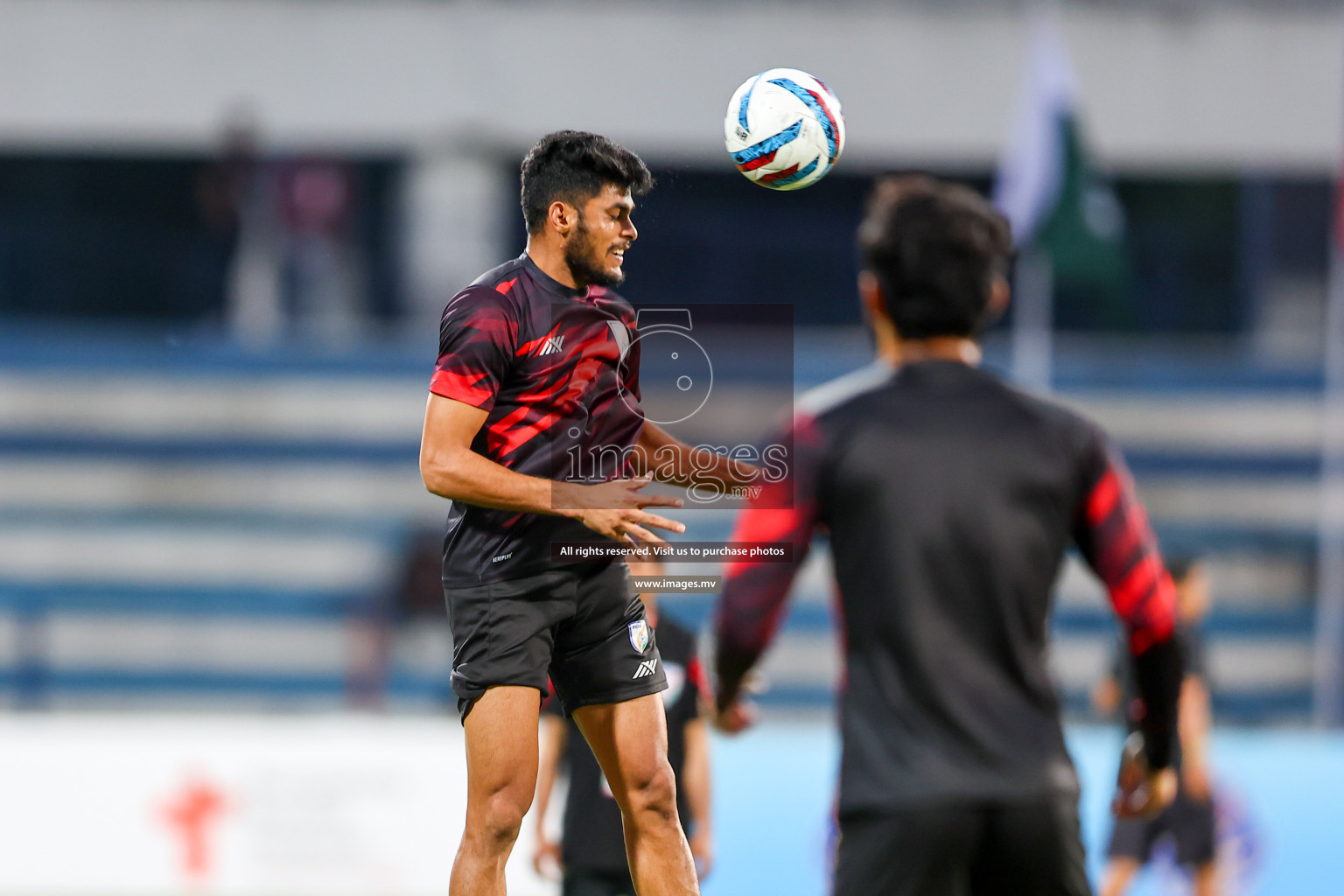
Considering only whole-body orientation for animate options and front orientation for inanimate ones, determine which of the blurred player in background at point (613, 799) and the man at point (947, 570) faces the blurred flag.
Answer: the man

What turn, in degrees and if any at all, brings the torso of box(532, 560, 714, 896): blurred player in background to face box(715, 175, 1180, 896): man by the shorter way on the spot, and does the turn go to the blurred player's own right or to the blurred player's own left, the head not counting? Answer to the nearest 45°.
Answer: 0° — they already face them

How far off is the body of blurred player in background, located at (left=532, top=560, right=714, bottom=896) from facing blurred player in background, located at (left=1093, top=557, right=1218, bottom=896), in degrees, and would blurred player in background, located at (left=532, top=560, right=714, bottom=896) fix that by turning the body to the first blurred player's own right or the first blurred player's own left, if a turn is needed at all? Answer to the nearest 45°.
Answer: approximately 135° to the first blurred player's own left

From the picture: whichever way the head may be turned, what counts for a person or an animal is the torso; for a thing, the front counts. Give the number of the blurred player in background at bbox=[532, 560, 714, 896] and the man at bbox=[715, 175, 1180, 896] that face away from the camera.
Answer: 1

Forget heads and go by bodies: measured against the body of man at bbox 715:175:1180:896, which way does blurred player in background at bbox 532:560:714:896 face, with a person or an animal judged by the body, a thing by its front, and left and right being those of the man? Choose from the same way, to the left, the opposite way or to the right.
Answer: the opposite way

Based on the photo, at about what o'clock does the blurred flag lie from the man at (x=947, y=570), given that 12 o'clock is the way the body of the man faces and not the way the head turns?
The blurred flag is roughly at 12 o'clock from the man.

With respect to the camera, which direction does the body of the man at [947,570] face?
away from the camera

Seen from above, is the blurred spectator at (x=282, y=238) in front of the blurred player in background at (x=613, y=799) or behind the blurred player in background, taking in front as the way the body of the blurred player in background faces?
behind

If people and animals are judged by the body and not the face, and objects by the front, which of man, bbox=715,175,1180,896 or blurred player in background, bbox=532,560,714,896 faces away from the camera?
the man

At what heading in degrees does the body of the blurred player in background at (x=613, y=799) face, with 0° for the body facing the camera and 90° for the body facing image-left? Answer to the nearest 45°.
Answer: approximately 0°

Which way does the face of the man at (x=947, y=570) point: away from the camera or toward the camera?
away from the camera
